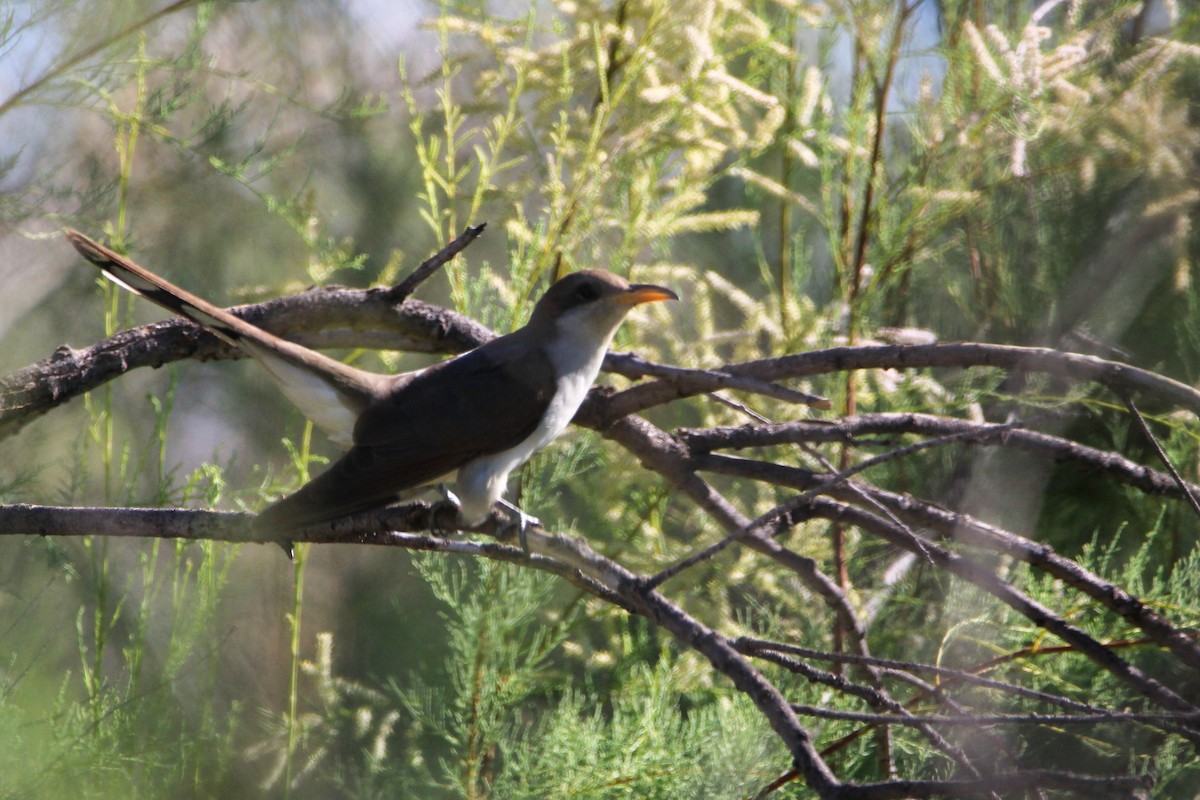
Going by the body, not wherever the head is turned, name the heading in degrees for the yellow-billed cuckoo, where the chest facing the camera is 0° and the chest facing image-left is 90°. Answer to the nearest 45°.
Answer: approximately 270°
